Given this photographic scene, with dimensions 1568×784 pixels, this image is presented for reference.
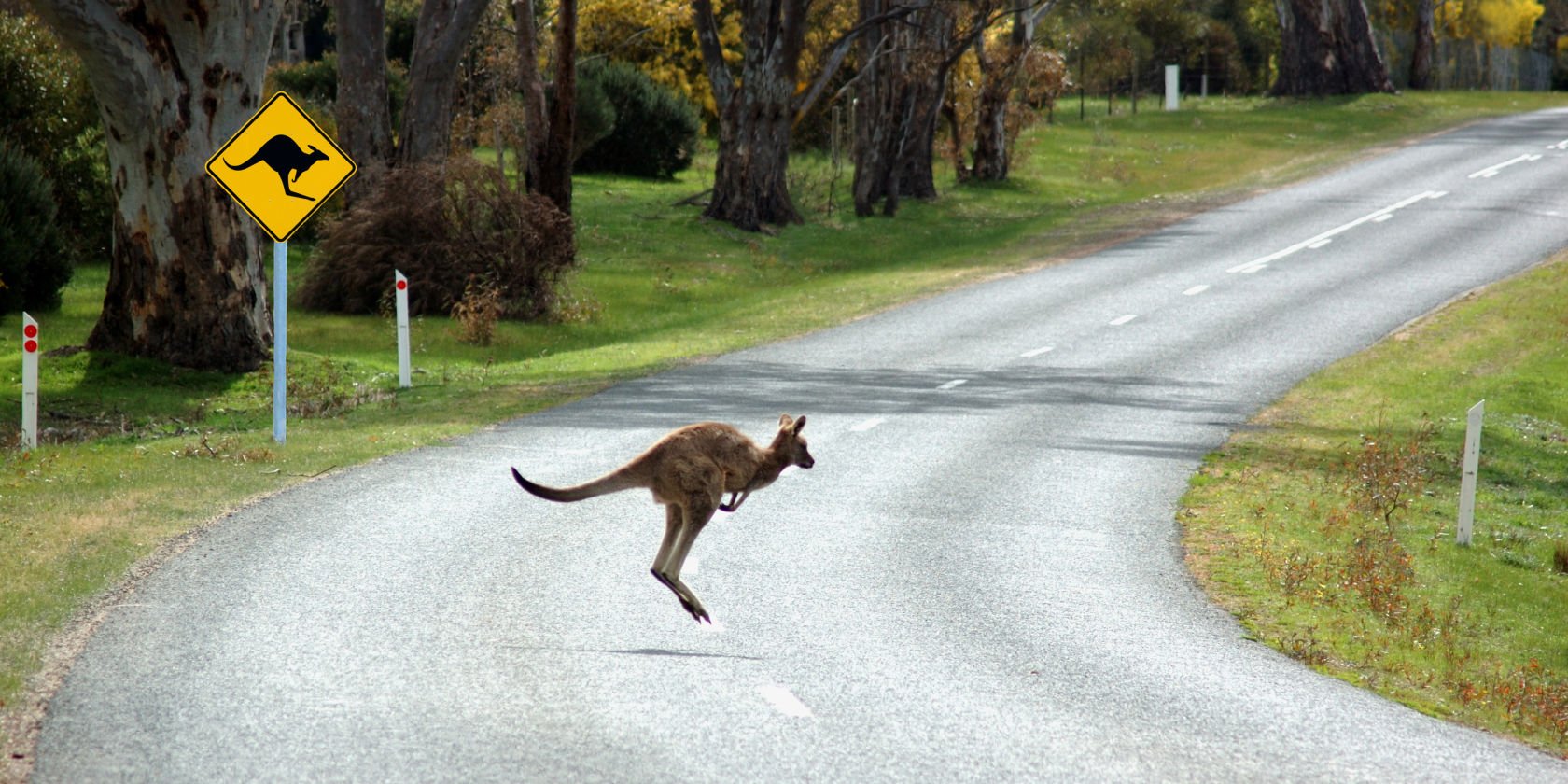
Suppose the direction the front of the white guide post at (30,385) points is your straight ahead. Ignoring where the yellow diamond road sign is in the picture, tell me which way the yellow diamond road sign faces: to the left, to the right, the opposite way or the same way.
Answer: the same way

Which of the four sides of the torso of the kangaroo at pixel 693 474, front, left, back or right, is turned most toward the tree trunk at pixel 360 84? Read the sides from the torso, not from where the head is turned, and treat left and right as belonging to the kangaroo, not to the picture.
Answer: left

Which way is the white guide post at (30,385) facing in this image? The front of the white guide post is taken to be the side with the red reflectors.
toward the camera

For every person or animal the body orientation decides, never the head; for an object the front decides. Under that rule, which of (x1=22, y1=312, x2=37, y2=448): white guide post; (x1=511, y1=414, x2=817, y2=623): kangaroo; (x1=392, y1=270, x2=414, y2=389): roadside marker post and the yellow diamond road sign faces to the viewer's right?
the kangaroo

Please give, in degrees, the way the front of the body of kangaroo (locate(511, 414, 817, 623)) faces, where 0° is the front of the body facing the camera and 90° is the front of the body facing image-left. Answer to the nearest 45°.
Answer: approximately 270°

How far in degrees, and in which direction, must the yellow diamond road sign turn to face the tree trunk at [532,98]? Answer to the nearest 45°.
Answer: approximately 180°

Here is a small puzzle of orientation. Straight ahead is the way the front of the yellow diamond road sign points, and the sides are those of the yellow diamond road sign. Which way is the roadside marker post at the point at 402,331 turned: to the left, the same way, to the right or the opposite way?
the same way

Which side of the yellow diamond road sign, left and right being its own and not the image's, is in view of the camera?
front

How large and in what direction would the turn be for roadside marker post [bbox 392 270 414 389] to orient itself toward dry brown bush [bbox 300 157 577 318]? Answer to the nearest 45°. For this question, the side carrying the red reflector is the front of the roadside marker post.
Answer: approximately 180°

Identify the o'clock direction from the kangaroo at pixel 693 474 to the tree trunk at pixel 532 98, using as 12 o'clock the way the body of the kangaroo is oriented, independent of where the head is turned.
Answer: The tree trunk is roughly at 9 o'clock from the kangaroo.

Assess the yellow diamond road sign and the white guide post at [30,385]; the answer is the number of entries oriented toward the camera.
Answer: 2

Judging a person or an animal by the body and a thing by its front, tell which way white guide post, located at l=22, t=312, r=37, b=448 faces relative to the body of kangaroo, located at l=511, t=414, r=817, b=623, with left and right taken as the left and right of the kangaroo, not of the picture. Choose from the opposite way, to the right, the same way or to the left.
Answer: to the right

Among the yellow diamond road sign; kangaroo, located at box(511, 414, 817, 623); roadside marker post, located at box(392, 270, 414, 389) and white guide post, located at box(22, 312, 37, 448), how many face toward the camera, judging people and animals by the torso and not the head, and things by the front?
3

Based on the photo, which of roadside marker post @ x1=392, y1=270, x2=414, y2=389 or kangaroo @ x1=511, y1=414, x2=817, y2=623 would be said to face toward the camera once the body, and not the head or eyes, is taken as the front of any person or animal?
the roadside marker post

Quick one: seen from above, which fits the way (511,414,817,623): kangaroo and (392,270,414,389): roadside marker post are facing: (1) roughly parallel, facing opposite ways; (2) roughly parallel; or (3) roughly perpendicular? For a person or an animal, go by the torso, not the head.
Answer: roughly perpendicular

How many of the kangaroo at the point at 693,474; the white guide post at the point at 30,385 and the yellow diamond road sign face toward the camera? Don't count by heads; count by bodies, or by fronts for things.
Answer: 2

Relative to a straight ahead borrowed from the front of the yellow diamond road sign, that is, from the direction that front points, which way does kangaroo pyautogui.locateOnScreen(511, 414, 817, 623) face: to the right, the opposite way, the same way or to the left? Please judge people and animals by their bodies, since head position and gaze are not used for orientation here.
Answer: to the left

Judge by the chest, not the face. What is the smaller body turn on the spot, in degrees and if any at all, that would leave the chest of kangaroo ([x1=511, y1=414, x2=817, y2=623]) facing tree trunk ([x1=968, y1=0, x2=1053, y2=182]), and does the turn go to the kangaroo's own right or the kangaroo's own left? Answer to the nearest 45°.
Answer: approximately 90° to the kangaroo's own left

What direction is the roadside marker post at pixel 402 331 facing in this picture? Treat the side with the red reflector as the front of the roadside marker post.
toward the camera
